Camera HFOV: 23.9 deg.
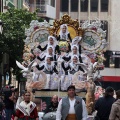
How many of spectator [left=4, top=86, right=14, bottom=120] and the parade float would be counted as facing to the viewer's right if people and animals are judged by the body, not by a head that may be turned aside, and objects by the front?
1

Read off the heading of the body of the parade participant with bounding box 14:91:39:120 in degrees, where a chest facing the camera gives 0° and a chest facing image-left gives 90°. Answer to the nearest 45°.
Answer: approximately 0°

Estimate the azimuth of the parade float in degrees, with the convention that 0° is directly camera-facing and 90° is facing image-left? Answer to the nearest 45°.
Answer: approximately 0°

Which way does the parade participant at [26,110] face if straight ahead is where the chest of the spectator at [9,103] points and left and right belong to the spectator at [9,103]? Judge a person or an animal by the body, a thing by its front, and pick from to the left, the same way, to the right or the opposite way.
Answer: to the right

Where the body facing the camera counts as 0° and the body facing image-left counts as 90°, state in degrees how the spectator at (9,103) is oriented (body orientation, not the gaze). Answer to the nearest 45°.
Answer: approximately 270°

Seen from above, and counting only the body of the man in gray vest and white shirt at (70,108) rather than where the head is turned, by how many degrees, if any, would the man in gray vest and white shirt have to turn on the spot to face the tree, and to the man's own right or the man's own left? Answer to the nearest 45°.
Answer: approximately 180°
